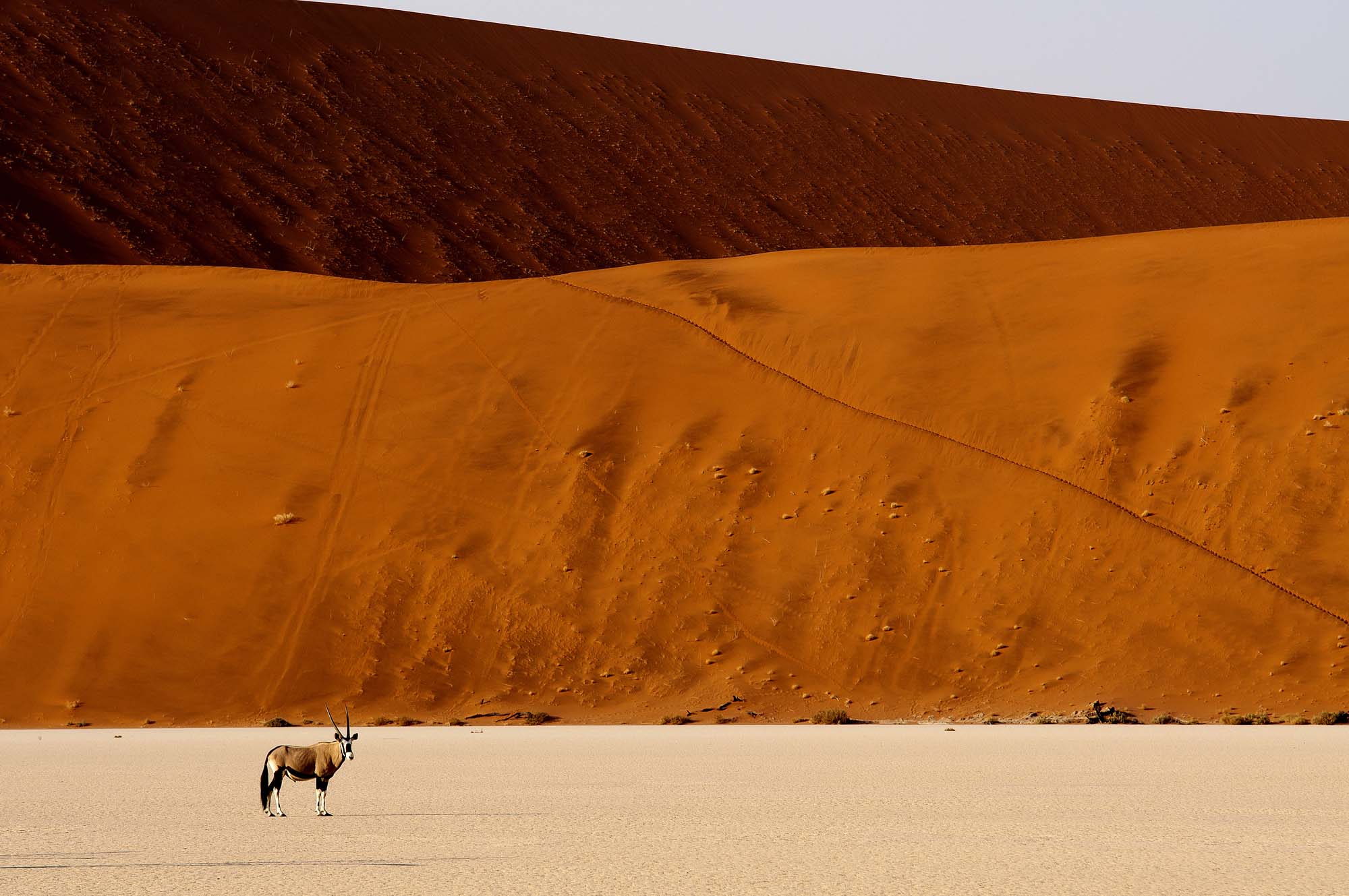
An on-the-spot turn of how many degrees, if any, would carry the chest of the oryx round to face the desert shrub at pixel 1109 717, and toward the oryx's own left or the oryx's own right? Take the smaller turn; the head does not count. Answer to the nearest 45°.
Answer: approximately 45° to the oryx's own left

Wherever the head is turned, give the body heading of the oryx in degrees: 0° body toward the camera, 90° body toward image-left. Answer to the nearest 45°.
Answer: approximately 270°
